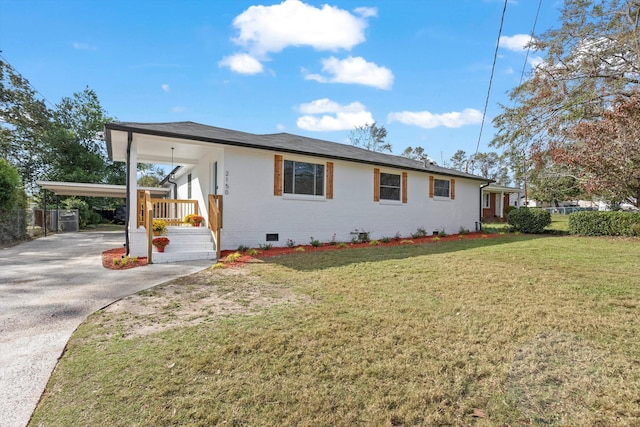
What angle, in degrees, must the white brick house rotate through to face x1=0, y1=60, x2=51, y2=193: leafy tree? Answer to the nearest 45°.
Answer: approximately 180°

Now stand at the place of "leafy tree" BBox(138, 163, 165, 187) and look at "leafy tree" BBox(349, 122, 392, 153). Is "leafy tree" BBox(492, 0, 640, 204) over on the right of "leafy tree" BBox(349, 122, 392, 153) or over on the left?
right

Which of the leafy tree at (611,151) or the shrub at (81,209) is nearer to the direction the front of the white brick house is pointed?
the leafy tree

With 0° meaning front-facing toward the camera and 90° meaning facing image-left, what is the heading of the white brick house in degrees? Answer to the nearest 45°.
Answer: approximately 315°

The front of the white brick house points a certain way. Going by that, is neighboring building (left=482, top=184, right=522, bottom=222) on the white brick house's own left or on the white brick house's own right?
on the white brick house's own left

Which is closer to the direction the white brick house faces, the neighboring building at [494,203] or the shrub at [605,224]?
the shrub

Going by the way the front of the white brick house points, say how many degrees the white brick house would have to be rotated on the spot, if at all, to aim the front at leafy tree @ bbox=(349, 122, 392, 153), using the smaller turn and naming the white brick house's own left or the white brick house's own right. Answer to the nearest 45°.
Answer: approximately 135° to the white brick house's own left
